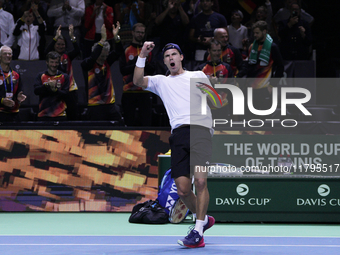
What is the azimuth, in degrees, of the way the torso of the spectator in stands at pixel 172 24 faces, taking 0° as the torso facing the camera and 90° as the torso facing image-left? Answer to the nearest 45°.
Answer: approximately 0°

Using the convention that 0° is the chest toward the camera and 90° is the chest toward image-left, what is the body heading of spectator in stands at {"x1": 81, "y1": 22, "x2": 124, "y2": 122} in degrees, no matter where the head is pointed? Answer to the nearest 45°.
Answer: approximately 315°

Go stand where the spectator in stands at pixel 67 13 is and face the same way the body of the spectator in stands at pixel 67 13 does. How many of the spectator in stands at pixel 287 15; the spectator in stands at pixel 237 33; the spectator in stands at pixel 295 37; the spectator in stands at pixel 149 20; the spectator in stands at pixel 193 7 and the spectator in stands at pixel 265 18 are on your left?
6

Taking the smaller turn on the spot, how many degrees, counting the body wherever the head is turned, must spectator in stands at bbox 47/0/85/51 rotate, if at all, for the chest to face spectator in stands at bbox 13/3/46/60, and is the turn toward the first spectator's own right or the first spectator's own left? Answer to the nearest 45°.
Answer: approximately 90° to the first spectator's own right

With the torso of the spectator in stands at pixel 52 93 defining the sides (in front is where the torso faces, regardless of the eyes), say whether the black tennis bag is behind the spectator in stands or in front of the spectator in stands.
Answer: in front

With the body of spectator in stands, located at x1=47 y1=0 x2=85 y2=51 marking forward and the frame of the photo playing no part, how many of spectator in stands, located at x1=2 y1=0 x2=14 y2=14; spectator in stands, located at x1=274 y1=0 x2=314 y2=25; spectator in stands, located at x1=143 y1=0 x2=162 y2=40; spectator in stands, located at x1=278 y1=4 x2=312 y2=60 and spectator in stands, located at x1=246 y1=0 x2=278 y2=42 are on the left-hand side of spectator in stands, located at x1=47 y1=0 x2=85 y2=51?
4

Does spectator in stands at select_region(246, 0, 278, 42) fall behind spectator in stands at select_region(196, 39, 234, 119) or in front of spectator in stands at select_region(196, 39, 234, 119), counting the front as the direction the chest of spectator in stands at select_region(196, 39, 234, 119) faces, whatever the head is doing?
behind

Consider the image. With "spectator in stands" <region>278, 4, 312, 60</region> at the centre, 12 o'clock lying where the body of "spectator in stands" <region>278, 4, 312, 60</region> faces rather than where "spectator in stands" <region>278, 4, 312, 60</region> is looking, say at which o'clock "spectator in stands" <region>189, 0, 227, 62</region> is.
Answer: "spectator in stands" <region>189, 0, 227, 62</region> is roughly at 2 o'clock from "spectator in stands" <region>278, 4, 312, 60</region>.

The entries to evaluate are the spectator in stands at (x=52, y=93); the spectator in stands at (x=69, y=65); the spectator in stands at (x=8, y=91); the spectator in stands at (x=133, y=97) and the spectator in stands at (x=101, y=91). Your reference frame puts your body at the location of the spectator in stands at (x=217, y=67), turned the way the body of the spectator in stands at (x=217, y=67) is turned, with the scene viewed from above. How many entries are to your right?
5
